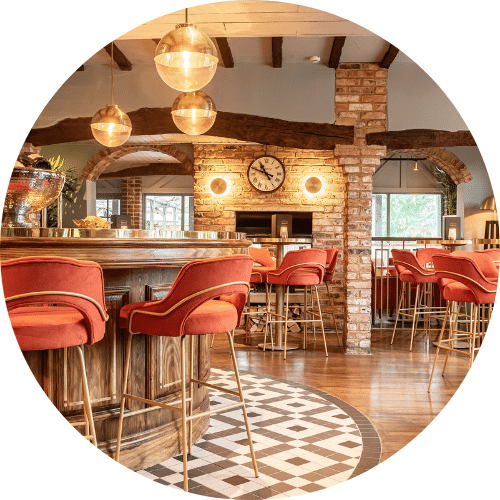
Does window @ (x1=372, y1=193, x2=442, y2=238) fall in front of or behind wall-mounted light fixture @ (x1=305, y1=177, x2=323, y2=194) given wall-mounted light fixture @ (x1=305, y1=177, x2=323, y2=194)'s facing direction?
behind

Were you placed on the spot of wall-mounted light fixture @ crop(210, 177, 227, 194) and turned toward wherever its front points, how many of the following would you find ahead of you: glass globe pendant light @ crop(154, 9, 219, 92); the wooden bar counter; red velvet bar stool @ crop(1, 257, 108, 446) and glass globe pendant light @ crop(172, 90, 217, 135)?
4

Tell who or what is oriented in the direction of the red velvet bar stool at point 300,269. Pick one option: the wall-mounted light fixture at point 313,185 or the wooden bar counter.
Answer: the wall-mounted light fixture

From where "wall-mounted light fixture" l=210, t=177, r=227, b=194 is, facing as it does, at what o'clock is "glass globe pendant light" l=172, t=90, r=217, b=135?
The glass globe pendant light is roughly at 12 o'clock from the wall-mounted light fixture.

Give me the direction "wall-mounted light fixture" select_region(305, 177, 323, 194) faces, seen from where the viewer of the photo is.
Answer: facing the viewer

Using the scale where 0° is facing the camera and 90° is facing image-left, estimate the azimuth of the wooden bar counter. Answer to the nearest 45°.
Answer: approximately 315°

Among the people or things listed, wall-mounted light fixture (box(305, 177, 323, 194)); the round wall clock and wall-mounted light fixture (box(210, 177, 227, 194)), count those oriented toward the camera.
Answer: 3

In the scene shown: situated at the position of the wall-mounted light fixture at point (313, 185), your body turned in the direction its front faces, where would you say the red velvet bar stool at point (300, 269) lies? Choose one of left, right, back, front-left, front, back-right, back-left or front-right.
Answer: front

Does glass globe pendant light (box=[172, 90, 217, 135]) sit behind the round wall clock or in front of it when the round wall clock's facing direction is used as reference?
in front

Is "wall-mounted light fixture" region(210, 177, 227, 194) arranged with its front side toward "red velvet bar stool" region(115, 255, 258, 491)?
yes

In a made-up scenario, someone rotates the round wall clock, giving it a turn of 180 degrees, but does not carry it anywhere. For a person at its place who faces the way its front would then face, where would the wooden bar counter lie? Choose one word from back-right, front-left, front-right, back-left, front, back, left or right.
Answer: back

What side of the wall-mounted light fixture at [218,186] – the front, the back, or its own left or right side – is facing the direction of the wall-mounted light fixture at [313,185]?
left

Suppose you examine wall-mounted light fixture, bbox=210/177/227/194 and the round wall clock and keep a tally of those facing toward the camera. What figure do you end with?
2

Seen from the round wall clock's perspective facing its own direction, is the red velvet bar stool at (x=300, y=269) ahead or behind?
ahead
